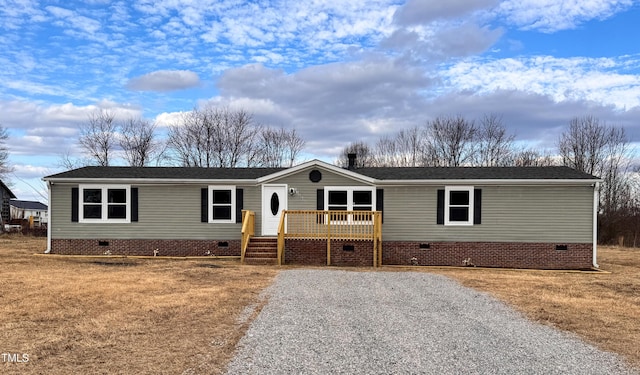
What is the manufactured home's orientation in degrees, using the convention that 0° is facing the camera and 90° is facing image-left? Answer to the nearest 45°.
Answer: approximately 0°

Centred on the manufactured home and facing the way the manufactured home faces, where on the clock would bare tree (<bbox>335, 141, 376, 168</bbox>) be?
The bare tree is roughly at 6 o'clock from the manufactured home.

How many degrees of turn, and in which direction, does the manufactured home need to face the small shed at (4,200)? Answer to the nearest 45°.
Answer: approximately 135° to its right
